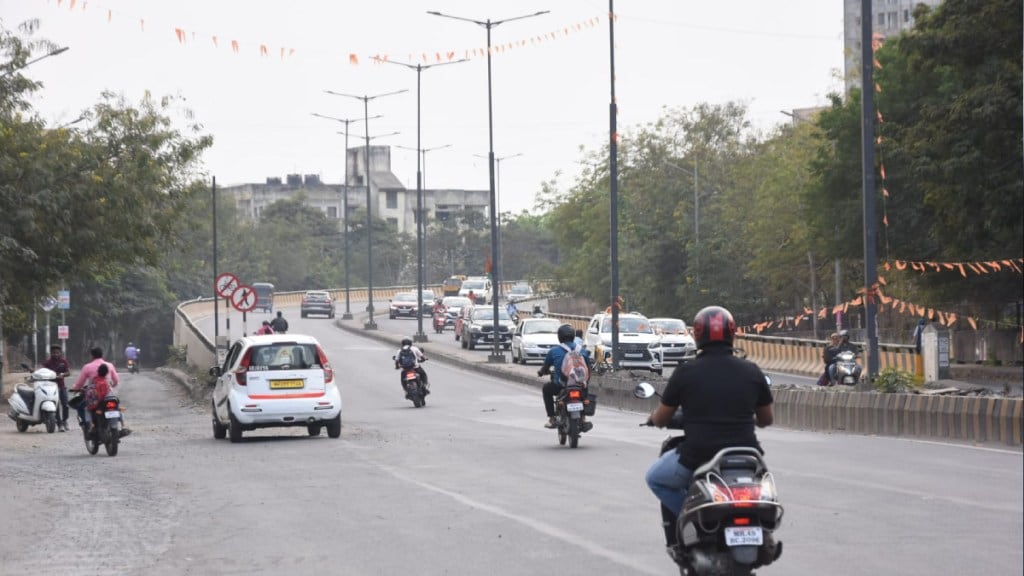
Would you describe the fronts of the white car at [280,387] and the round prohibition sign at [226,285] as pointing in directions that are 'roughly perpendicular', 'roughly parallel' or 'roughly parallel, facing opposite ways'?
roughly parallel, facing opposite ways

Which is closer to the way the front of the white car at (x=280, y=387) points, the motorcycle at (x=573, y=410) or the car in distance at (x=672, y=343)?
the car in distance

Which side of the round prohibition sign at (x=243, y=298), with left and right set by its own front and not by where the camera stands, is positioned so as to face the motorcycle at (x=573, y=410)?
front

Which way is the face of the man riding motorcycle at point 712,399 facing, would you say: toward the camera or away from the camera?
away from the camera

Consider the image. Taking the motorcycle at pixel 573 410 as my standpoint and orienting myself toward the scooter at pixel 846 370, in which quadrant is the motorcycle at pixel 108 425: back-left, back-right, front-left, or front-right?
back-left

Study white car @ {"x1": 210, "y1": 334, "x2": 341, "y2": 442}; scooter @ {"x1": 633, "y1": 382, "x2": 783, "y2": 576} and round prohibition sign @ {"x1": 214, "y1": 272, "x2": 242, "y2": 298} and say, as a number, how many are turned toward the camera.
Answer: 1

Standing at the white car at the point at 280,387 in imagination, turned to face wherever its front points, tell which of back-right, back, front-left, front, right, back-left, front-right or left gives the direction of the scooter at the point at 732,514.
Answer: back

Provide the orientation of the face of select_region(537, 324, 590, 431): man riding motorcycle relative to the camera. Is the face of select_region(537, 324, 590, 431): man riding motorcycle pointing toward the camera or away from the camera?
away from the camera

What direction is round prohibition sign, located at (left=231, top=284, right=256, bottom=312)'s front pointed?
toward the camera

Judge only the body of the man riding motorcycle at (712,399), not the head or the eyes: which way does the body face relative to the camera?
away from the camera

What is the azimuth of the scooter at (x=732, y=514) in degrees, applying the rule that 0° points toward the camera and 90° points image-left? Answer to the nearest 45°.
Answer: approximately 135°

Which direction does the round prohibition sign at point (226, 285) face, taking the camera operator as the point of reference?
facing the viewer

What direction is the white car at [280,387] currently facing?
away from the camera
